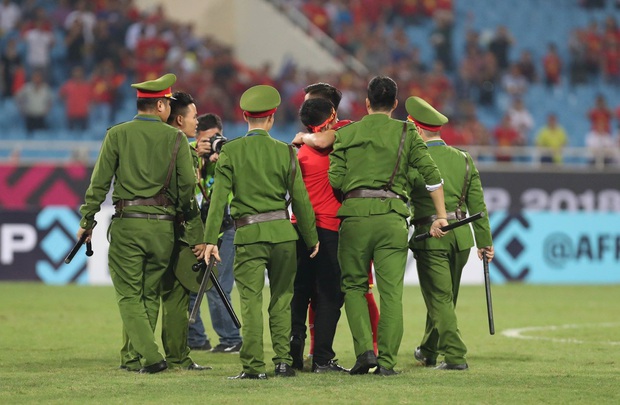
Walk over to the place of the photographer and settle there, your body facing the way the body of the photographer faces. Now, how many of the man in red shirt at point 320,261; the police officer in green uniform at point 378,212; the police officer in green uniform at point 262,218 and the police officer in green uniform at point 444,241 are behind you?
0

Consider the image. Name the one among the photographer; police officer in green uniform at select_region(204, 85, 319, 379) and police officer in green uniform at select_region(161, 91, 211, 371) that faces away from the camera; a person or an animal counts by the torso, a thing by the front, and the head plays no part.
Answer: police officer in green uniform at select_region(204, 85, 319, 379)

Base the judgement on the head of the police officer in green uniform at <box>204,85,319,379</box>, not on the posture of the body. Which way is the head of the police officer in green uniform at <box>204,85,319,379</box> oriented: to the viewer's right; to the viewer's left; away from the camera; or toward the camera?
away from the camera

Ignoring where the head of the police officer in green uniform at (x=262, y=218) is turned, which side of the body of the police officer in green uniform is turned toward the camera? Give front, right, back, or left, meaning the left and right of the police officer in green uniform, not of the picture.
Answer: back

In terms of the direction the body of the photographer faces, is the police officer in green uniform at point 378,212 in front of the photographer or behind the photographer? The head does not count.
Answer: in front

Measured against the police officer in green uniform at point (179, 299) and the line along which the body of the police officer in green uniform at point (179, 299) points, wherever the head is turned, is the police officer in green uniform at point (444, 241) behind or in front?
in front

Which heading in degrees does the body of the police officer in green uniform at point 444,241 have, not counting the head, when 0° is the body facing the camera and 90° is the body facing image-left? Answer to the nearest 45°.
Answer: approximately 135°

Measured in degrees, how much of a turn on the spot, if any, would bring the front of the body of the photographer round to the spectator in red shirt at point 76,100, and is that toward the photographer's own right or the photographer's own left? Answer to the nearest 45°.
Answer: approximately 135° to the photographer's own left

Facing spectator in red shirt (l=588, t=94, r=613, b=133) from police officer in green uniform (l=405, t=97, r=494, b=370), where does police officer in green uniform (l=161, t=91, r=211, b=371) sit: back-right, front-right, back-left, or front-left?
back-left

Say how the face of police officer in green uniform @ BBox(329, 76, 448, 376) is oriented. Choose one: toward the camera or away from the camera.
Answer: away from the camera

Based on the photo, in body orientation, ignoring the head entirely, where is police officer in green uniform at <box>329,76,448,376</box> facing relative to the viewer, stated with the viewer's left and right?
facing away from the viewer

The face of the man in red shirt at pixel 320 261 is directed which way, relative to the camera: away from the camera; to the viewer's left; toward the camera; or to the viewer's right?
away from the camera

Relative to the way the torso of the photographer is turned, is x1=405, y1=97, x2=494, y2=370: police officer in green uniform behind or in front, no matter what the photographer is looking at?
in front
